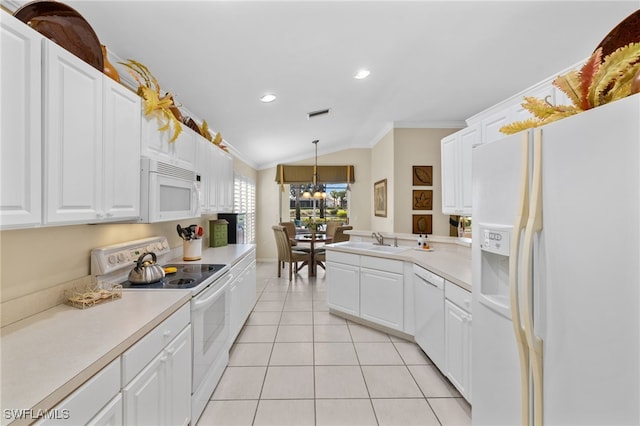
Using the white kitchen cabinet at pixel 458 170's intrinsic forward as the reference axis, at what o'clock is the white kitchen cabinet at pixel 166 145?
the white kitchen cabinet at pixel 166 145 is roughly at 12 o'clock from the white kitchen cabinet at pixel 458 170.

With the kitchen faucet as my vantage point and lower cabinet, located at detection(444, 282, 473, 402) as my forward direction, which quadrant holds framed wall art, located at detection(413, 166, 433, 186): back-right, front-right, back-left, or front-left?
back-left

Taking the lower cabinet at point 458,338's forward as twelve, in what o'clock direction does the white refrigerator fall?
The white refrigerator is roughly at 10 o'clock from the lower cabinet.

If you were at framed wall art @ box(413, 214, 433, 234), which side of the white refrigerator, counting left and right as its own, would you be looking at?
right

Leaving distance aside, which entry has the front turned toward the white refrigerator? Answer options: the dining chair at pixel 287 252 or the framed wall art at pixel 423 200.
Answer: the framed wall art

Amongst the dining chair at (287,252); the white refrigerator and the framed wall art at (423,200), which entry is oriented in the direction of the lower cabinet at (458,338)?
the framed wall art

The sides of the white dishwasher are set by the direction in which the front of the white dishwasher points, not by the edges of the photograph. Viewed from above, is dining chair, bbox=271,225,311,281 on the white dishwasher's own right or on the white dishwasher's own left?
on the white dishwasher's own right

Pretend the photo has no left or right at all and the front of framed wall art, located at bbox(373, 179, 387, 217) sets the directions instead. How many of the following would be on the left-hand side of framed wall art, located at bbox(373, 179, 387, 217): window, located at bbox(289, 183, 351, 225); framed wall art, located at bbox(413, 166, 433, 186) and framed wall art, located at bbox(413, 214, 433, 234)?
2

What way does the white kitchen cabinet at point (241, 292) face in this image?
to the viewer's right

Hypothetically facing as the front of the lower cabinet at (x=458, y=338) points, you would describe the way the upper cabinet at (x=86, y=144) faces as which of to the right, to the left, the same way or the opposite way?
the opposite way
